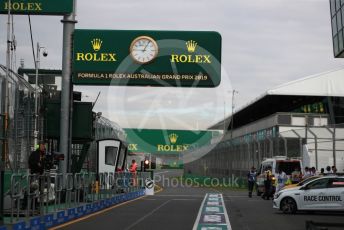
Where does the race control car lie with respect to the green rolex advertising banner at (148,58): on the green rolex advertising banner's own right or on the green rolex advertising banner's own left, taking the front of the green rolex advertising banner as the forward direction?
on the green rolex advertising banner's own left

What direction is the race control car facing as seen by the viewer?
to the viewer's left

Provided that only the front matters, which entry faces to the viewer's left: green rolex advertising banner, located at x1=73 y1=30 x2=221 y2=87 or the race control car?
the race control car

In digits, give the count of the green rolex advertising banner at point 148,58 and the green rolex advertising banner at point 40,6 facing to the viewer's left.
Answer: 0

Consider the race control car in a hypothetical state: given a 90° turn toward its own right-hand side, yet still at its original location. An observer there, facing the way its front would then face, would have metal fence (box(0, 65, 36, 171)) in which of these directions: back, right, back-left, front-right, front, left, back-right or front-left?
back-left

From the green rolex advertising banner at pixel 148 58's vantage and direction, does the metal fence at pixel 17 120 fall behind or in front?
in front

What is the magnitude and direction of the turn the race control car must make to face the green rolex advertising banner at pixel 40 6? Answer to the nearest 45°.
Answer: approximately 45° to its left

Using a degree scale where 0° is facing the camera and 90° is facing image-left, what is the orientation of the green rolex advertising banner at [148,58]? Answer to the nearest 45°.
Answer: approximately 0°

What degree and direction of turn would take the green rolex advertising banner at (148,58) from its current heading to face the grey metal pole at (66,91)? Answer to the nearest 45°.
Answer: approximately 90° to its right

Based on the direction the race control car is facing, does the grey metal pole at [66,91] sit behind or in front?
in front
